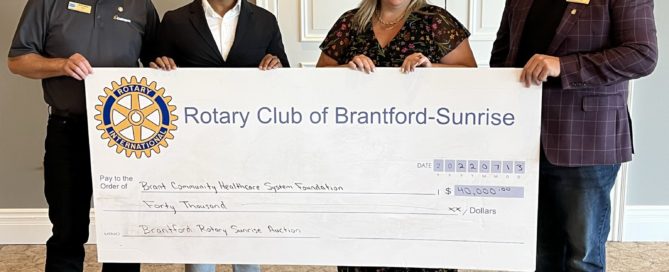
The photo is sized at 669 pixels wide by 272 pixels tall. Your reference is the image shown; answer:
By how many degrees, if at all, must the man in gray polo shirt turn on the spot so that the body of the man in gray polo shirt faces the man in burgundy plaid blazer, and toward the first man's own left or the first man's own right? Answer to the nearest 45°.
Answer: approximately 45° to the first man's own left

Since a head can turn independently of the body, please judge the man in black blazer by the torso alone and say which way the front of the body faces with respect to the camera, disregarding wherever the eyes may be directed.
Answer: toward the camera

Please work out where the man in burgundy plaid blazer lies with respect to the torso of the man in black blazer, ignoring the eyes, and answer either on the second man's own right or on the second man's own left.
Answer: on the second man's own left

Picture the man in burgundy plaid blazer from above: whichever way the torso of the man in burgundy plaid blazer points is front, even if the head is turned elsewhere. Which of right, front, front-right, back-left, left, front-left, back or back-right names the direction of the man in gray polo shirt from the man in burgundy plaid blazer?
front-right

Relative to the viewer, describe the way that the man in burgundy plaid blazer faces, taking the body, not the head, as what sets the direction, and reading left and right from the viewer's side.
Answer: facing the viewer and to the left of the viewer

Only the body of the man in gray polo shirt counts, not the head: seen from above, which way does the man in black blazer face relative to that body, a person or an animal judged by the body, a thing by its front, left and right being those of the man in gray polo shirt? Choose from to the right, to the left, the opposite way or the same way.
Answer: the same way

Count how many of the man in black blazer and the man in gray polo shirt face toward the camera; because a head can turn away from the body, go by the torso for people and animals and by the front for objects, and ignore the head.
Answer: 2
